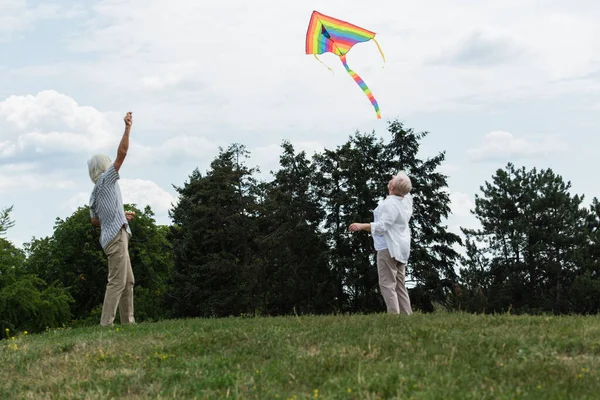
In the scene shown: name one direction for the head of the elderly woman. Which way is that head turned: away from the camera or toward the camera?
away from the camera

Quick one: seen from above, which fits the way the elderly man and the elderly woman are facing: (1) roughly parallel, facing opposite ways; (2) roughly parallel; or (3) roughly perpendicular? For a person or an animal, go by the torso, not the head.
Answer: roughly perpendicular

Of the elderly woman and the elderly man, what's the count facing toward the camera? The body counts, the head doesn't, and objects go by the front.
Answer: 0

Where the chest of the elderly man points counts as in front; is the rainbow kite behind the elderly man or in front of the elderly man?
in front

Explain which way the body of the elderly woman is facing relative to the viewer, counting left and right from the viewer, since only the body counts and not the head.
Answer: facing away from the viewer and to the left of the viewer

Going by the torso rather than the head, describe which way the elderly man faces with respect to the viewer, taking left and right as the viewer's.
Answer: facing away from the viewer and to the right of the viewer

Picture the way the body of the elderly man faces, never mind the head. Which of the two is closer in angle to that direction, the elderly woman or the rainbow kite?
the rainbow kite

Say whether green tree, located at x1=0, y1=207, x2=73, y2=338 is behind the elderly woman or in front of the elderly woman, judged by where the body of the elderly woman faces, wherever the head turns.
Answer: in front

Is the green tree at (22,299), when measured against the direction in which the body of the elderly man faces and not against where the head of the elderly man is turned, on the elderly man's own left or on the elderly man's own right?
on the elderly man's own left

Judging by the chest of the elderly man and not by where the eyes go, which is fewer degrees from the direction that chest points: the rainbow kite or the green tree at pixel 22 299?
the rainbow kite

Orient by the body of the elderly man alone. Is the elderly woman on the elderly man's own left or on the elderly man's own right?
on the elderly man's own right

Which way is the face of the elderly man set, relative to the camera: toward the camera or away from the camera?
away from the camera
